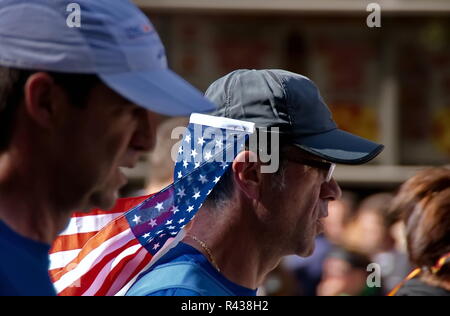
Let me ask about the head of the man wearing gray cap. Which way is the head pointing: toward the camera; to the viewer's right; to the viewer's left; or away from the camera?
to the viewer's right

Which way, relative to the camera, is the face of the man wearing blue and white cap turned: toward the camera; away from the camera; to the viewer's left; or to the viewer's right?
to the viewer's right

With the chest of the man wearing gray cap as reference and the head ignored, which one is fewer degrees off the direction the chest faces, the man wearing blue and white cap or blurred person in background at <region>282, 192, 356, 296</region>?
the blurred person in background

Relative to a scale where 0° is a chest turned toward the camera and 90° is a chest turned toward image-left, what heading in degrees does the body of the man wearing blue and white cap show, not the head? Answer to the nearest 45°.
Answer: approximately 270°

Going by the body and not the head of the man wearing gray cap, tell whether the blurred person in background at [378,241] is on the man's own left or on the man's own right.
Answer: on the man's own left

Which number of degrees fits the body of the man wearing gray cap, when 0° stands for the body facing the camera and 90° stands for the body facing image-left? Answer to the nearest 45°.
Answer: approximately 270°

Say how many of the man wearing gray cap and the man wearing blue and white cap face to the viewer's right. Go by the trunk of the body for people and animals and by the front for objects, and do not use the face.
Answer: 2

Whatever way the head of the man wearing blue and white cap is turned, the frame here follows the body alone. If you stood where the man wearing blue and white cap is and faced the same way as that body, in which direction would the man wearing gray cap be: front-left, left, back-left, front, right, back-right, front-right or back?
front-left
